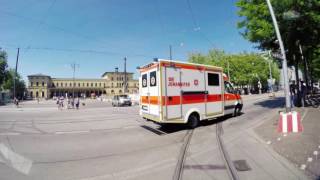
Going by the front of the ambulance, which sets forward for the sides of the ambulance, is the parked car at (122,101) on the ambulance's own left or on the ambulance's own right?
on the ambulance's own left

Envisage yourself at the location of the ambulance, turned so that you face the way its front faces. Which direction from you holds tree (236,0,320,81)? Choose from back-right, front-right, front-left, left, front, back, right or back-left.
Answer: front

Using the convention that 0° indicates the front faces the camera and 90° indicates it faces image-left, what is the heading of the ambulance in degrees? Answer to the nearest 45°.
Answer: approximately 225°

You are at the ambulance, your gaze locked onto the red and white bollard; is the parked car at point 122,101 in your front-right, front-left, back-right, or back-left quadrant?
back-left

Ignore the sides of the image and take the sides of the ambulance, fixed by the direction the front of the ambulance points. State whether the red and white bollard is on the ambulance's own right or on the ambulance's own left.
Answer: on the ambulance's own right
